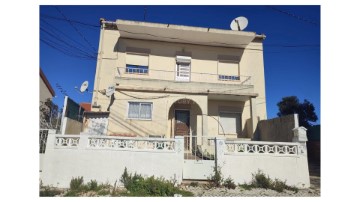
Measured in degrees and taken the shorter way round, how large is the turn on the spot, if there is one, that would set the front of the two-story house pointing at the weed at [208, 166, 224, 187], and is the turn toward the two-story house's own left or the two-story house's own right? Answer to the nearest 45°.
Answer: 0° — it already faces it

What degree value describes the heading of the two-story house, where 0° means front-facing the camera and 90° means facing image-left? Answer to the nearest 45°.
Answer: approximately 0°

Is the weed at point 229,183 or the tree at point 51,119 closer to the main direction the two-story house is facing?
the weed

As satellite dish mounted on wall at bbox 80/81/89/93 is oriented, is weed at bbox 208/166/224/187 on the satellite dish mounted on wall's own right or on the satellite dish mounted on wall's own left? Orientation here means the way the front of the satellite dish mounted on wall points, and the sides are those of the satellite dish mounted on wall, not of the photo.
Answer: on the satellite dish mounted on wall's own left

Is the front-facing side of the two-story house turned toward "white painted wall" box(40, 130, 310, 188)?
yes

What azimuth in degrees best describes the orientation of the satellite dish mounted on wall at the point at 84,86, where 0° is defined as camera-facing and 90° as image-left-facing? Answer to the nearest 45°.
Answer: approximately 45°
